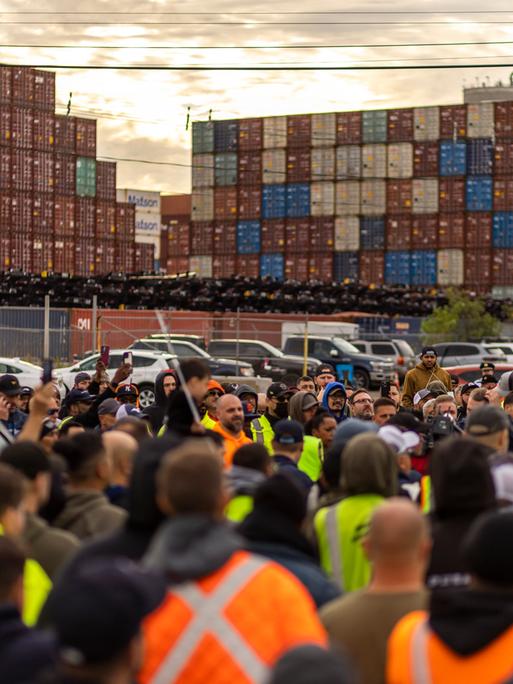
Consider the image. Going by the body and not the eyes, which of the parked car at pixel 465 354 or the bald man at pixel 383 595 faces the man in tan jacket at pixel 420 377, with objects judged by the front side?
the bald man

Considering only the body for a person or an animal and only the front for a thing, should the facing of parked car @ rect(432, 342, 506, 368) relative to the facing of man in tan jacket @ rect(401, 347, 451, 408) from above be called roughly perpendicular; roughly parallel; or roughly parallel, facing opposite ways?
roughly perpendicular

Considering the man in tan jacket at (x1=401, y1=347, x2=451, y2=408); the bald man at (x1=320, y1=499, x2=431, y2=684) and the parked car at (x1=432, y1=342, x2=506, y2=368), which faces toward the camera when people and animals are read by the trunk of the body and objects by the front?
the man in tan jacket

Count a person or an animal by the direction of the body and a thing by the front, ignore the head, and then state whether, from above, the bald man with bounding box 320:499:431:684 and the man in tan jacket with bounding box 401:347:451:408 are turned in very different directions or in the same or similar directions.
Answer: very different directions

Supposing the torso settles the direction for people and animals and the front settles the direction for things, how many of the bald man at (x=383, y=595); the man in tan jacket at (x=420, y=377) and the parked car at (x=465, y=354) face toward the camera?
1

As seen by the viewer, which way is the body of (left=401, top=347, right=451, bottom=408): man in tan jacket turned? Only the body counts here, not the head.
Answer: toward the camera

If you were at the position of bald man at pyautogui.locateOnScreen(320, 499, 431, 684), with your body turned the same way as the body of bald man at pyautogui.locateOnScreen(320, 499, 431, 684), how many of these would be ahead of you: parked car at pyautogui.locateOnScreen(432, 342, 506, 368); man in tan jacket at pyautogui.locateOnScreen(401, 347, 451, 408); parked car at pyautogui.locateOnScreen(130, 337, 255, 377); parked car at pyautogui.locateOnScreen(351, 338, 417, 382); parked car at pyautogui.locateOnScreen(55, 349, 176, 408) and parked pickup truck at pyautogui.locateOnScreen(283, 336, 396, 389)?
6

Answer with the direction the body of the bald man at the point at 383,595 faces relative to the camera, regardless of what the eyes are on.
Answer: away from the camera

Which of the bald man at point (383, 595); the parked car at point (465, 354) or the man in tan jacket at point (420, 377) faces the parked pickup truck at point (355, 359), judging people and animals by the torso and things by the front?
the bald man

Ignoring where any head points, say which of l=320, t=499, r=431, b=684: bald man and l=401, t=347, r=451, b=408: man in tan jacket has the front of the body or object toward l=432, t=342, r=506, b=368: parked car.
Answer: the bald man
